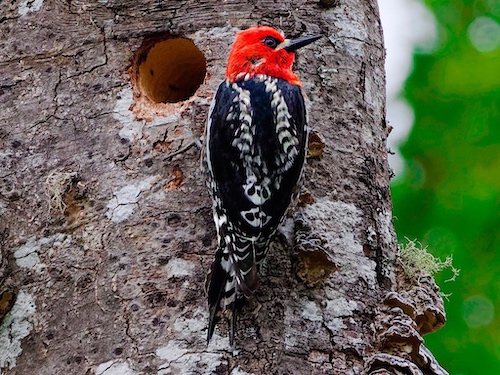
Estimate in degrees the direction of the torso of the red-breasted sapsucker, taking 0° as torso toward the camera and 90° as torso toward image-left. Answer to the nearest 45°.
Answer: approximately 180°
